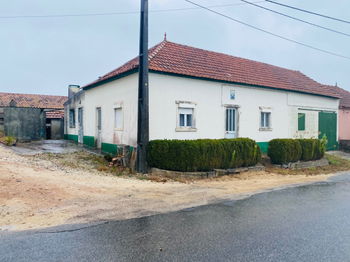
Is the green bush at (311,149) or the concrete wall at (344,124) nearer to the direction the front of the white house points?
the green bush

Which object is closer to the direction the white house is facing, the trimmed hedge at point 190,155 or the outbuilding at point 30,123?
the trimmed hedge

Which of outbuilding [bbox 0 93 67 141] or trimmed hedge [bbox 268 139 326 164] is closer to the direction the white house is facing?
the trimmed hedge

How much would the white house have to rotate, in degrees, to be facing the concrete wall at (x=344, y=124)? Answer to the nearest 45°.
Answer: approximately 90° to its left

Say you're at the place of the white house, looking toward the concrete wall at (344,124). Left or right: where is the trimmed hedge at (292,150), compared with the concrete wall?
right

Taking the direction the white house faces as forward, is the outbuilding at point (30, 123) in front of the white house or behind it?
behind

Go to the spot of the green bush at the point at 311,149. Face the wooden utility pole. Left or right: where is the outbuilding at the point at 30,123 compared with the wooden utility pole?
right

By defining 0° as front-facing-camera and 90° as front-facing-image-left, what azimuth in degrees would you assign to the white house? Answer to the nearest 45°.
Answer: approximately 315°

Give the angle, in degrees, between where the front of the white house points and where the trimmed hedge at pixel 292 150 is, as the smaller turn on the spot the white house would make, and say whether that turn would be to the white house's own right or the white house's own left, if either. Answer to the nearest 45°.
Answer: approximately 45° to the white house's own left

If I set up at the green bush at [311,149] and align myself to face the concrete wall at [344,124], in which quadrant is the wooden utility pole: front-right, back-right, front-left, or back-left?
back-left
